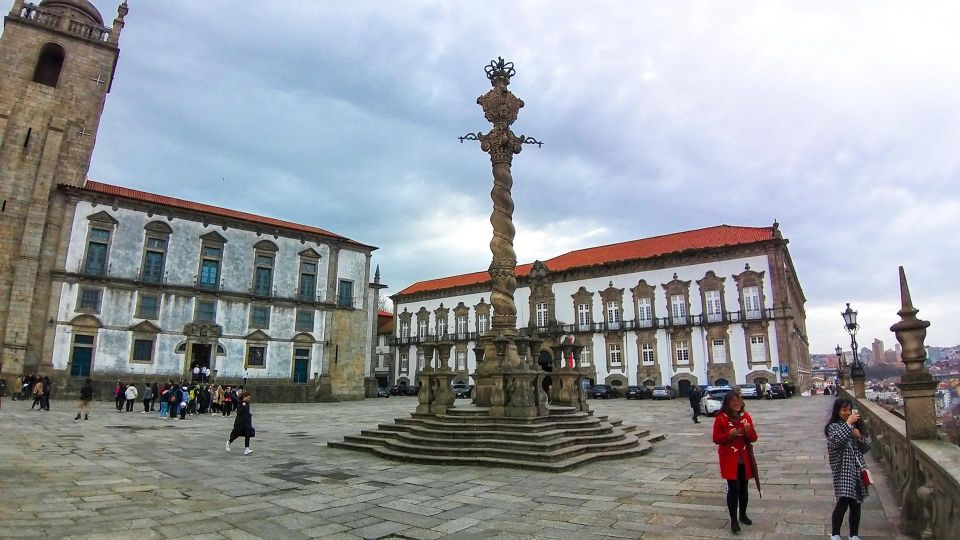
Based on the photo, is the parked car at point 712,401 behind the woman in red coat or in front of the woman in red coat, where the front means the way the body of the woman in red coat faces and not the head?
behind

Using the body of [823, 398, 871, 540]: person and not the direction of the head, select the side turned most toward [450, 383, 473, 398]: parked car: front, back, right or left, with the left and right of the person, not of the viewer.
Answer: back

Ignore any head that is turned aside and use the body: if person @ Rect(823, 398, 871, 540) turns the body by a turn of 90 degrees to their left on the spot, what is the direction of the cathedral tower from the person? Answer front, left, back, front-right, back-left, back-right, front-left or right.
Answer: back-left

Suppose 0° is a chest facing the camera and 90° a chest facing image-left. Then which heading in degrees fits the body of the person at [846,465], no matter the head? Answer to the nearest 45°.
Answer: approximately 315°

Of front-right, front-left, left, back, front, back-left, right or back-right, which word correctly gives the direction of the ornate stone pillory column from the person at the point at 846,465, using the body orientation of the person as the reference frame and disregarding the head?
back

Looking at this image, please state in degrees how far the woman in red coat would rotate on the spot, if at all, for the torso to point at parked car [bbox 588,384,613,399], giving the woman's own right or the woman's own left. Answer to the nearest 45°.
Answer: approximately 135° to the woman's own left

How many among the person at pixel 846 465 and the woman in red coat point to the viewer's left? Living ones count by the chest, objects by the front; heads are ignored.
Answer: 0

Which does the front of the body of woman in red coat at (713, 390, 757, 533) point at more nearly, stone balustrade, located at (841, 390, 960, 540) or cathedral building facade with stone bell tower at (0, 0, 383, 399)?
the stone balustrade

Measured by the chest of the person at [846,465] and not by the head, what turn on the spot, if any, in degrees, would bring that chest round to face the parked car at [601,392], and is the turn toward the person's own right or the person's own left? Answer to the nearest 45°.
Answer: approximately 180°

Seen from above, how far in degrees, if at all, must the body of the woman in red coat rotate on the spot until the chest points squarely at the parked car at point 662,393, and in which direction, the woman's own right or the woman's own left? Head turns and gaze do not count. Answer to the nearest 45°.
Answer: approximately 135° to the woman's own left

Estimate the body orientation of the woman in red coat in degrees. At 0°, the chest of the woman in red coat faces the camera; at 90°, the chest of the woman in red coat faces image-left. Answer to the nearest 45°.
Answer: approximately 315°

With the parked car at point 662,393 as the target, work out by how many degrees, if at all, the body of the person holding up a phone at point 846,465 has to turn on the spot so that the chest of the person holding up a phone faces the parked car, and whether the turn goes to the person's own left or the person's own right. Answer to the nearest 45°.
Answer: approximately 135° to the person's own left
